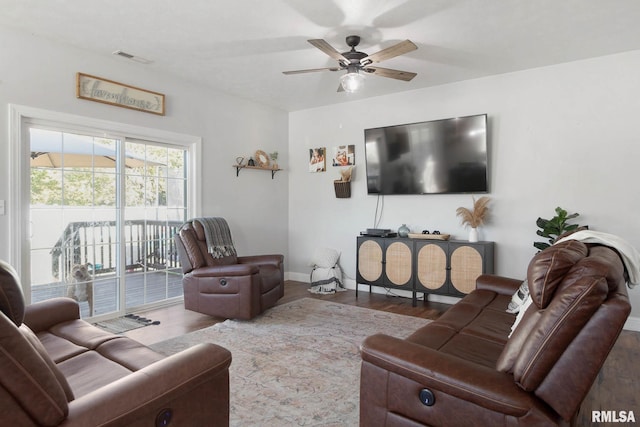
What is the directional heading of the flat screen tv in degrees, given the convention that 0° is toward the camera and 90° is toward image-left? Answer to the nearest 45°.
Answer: approximately 45°

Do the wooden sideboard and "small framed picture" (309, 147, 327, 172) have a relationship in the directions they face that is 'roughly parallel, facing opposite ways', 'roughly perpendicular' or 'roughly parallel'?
roughly parallel

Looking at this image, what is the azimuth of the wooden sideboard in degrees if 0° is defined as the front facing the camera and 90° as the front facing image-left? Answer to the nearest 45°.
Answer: approximately 45°

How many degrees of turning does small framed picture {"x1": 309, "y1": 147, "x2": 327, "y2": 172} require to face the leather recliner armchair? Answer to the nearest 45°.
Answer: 0° — it already faces it

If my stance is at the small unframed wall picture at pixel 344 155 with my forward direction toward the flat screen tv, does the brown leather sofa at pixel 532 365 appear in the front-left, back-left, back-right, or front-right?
front-right

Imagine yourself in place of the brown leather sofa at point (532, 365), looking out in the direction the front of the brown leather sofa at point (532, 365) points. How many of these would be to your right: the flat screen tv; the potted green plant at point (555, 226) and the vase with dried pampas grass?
3

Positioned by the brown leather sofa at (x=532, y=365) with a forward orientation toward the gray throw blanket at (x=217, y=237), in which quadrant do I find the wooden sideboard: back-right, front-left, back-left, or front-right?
front-right

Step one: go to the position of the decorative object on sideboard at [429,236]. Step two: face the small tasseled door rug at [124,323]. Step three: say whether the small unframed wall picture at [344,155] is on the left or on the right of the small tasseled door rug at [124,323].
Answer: right

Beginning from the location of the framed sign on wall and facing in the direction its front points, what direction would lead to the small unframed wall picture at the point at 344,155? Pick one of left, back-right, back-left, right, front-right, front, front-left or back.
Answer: front-left

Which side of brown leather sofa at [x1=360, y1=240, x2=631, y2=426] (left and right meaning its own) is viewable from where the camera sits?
left

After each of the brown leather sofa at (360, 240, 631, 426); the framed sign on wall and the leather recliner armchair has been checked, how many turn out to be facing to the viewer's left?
1

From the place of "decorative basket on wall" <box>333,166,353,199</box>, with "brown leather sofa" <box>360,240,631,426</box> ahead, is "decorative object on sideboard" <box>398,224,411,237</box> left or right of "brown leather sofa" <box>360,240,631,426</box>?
left

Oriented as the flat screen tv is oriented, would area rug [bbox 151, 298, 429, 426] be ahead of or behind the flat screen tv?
ahead

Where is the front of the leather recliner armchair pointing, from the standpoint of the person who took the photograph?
facing the viewer and to the right of the viewer

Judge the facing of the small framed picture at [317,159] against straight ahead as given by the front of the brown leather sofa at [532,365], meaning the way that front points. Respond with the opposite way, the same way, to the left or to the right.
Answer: to the left

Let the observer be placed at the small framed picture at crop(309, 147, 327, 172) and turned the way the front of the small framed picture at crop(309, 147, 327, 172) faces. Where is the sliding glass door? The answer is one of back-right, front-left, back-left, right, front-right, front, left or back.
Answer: front
